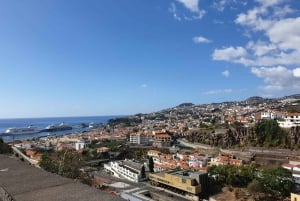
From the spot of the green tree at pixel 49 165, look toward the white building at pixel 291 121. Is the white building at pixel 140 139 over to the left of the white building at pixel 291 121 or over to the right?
left

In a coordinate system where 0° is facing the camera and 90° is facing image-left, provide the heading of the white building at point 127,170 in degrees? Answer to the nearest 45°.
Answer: approximately 45°

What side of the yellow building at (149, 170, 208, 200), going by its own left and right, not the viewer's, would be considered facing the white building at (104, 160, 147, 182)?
right

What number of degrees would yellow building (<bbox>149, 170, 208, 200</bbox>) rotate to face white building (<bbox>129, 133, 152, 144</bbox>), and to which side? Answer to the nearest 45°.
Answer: approximately 135° to its right
